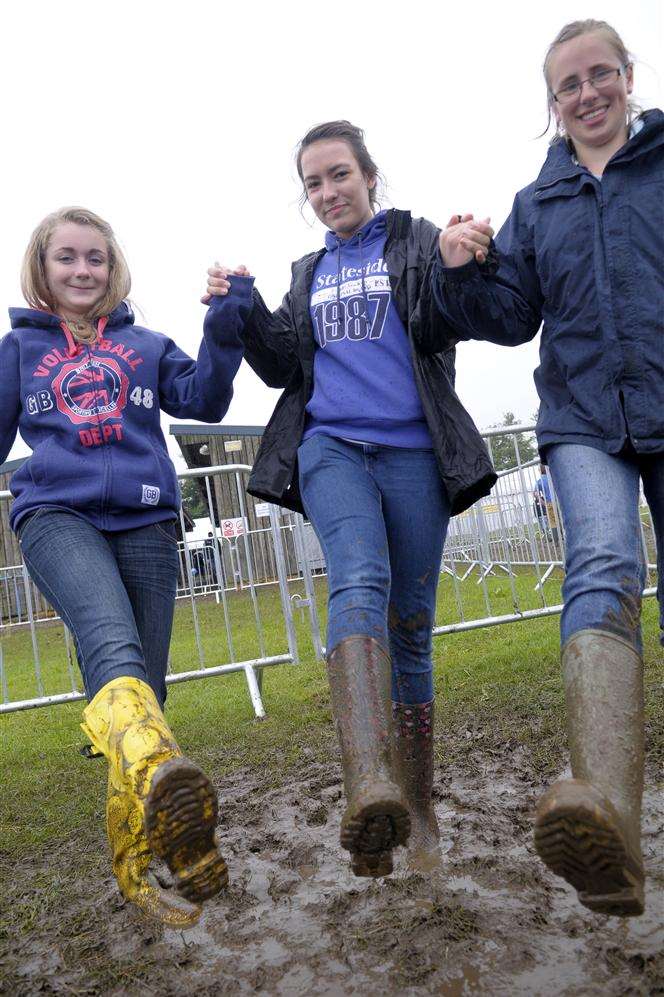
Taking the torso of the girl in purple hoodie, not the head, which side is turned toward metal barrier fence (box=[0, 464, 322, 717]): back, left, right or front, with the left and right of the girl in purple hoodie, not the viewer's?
back

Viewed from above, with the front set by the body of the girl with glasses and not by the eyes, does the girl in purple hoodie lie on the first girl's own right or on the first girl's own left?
on the first girl's own right

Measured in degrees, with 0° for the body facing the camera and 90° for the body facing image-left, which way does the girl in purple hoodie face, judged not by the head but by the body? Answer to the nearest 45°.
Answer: approximately 0°

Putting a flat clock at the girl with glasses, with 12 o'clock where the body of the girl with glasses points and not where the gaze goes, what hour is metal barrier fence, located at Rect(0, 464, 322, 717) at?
The metal barrier fence is roughly at 5 o'clock from the girl with glasses.

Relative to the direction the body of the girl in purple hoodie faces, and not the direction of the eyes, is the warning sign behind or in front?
behind

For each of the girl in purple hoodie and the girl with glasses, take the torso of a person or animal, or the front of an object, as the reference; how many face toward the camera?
2

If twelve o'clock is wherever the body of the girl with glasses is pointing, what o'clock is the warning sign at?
The warning sign is roughly at 5 o'clock from the girl with glasses.
